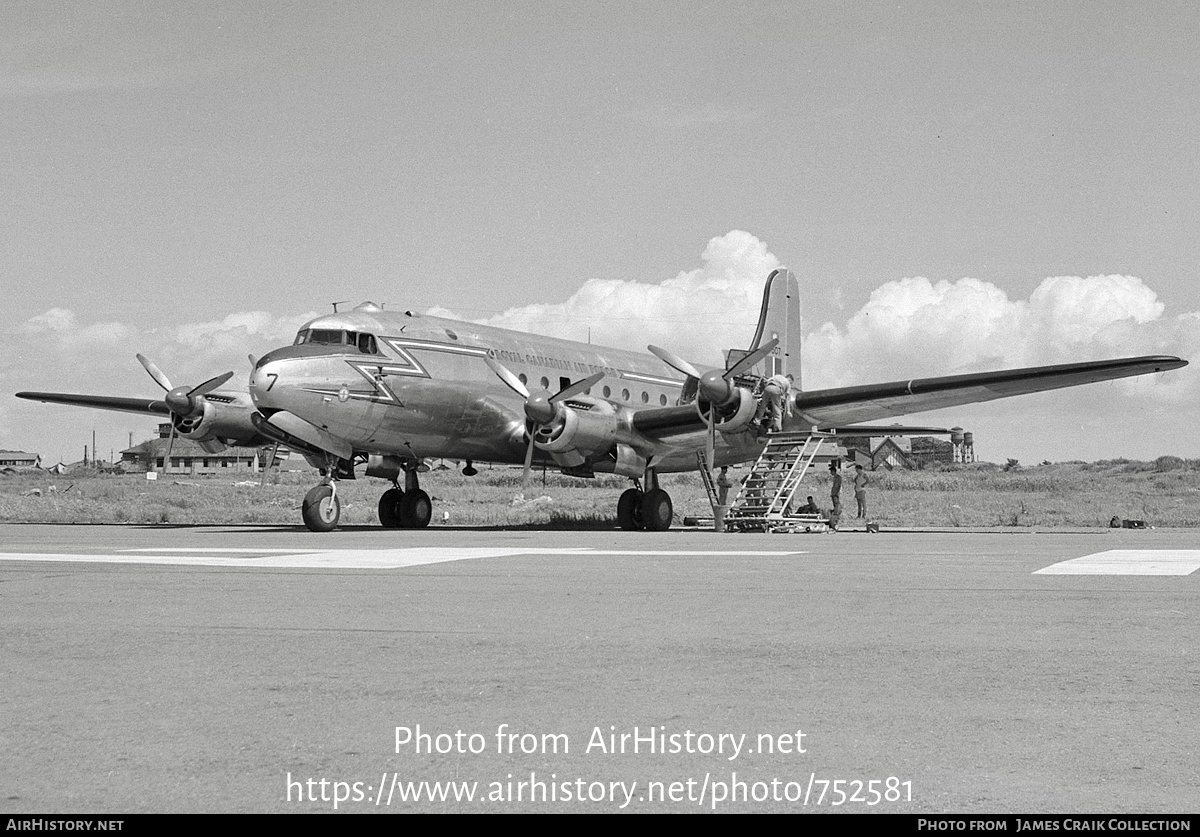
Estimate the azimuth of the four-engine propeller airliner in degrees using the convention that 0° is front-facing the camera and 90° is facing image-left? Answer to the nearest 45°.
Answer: approximately 45°
